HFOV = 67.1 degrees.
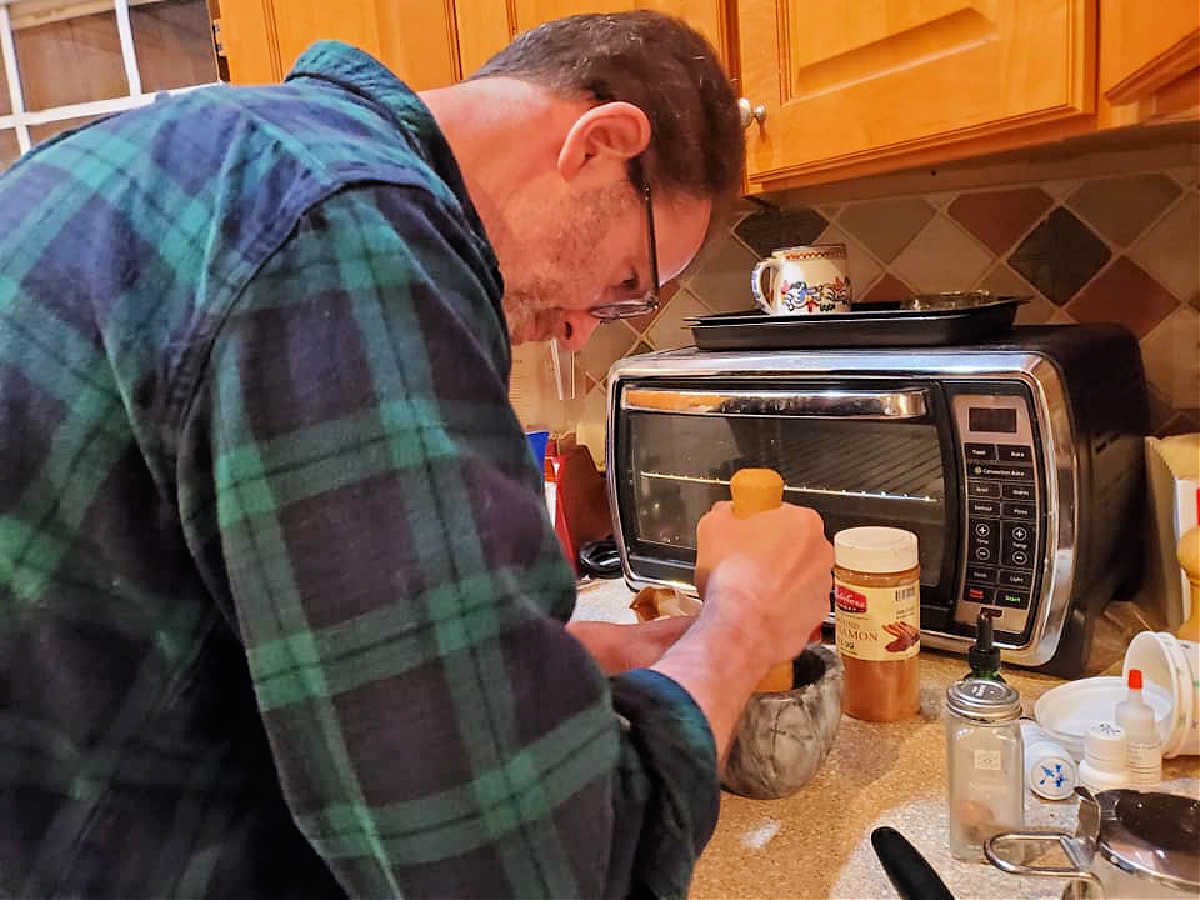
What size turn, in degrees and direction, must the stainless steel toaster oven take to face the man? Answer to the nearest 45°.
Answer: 0° — it already faces them

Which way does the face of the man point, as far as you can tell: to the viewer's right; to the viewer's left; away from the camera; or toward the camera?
to the viewer's right

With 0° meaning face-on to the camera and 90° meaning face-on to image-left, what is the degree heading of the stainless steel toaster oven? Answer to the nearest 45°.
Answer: approximately 45°
